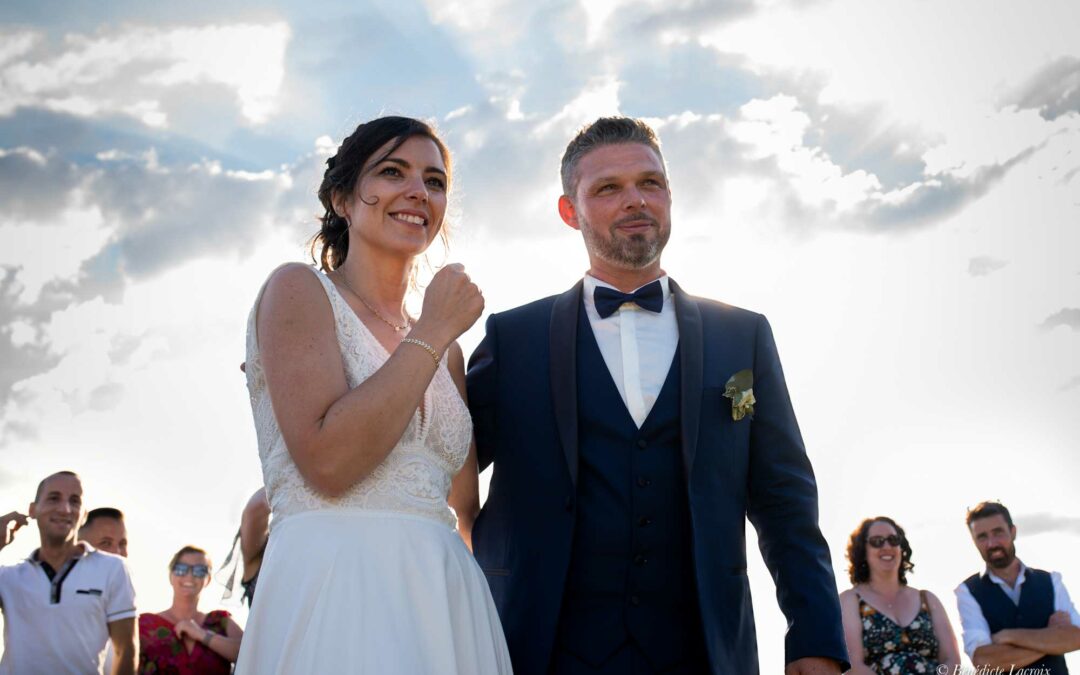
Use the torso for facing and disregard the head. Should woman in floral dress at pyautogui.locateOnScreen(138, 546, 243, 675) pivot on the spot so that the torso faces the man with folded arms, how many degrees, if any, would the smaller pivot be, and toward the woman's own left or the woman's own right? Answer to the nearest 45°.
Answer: approximately 90° to the woman's own left

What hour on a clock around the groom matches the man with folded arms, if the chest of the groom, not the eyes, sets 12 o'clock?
The man with folded arms is roughly at 7 o'clock from the groom.

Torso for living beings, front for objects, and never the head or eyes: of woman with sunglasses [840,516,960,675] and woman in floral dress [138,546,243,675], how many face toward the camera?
2

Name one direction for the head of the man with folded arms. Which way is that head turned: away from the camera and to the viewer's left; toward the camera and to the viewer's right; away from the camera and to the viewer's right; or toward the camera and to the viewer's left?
toward the camera and to the viewer's left

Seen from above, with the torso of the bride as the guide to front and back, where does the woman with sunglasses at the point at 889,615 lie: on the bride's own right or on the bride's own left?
on the bride's own left

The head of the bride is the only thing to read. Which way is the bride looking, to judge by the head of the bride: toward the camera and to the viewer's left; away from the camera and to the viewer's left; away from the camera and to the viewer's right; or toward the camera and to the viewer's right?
toward the camera and to the viewer's right
